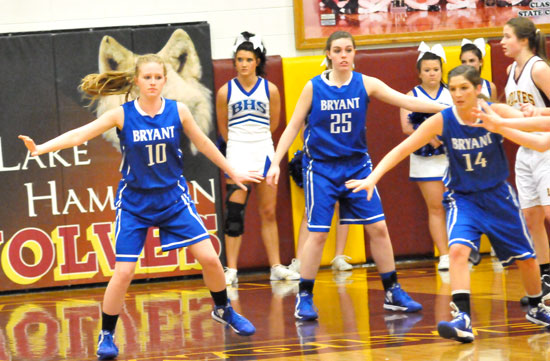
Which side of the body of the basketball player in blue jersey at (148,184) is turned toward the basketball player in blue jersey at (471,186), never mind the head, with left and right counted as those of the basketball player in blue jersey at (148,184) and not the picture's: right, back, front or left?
left

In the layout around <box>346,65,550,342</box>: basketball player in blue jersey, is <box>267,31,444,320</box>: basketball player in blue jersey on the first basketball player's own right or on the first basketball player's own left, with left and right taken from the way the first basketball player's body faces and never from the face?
on the first basketball player's own right

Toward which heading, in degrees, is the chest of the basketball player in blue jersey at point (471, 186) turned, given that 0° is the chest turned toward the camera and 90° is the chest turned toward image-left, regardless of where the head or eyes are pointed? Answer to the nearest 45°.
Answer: approximately 0°

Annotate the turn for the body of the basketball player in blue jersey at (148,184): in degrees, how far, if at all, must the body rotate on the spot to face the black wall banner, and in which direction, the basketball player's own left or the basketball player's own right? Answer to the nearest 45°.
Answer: approximately 180°

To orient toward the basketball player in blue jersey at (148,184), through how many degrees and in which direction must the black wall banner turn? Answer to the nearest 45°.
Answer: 0° — it already faces them

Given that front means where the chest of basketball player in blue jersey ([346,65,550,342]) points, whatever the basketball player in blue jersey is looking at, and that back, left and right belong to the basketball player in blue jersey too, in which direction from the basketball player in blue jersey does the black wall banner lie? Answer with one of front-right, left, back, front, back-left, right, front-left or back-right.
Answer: back-right

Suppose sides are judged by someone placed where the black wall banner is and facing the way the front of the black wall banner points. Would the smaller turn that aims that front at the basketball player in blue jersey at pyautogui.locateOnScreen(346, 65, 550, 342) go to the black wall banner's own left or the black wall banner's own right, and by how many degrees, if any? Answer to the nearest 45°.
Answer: approximately 45° to the black wall banner's own left
